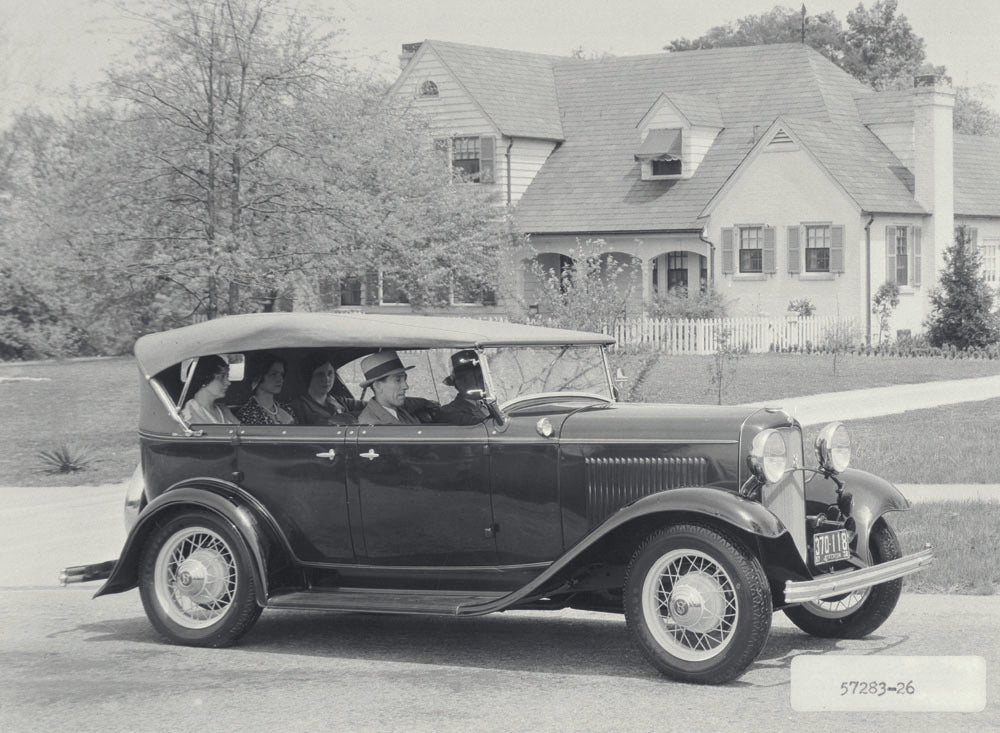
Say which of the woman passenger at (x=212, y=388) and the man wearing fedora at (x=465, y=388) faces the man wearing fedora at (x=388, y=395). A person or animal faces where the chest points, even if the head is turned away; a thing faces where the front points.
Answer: the woman passenger

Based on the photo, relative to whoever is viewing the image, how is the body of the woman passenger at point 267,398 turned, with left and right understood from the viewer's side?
facing the viewer and to the right of the viewer

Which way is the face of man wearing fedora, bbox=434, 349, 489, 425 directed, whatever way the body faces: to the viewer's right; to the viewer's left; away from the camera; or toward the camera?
to the viewer's right

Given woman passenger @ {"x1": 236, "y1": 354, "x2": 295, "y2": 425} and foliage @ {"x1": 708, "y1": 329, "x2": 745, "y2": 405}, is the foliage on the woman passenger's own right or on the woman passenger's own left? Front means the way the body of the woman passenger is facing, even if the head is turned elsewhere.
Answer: on the woman passenger's own left

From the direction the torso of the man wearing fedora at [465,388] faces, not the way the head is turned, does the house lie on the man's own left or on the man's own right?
on the man's own left

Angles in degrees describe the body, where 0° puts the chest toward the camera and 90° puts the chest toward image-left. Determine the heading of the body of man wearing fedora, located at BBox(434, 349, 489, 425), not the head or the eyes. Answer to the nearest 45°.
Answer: approximately 315°

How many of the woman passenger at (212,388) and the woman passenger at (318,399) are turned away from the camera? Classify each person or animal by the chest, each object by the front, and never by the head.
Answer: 0

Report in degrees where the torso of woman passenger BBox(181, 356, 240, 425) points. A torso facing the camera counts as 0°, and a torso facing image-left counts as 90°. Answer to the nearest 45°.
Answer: approximately 315°
